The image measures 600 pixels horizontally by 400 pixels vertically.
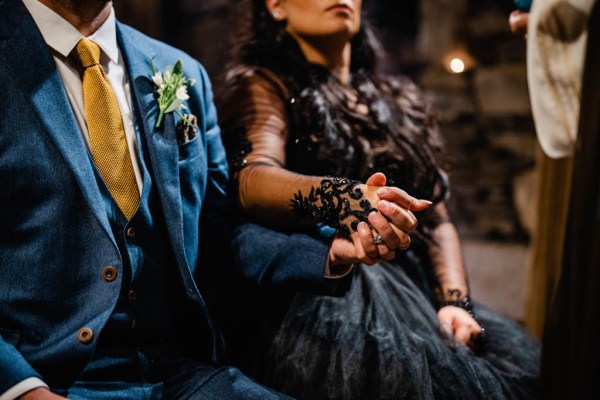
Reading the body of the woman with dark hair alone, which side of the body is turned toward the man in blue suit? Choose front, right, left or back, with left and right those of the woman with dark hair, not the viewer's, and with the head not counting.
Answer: right

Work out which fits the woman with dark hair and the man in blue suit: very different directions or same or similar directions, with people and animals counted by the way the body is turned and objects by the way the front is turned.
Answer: same or similar directions

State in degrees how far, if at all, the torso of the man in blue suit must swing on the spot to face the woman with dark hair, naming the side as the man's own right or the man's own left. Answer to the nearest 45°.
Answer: approximately 90° to the man's own left

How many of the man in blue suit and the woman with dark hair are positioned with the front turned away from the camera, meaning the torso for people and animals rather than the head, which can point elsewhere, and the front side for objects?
0

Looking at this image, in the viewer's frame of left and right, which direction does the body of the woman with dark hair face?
facing the viewer and to the right of the viewer
